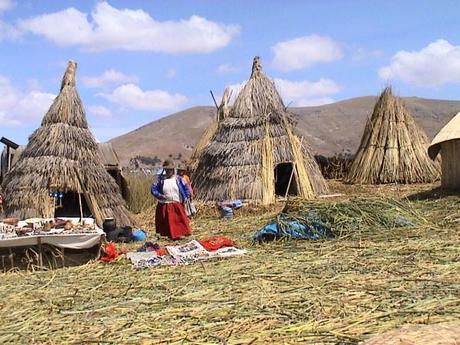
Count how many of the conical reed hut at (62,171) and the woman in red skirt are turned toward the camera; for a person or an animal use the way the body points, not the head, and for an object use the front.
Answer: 2

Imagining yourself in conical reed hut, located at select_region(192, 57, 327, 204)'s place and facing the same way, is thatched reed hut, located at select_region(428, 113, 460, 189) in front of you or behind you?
in front

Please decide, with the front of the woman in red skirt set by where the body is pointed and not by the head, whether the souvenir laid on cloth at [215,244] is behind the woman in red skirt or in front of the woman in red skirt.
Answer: in front

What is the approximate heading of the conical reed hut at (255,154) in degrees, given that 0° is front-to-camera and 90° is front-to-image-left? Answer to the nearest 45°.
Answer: approximately 315°

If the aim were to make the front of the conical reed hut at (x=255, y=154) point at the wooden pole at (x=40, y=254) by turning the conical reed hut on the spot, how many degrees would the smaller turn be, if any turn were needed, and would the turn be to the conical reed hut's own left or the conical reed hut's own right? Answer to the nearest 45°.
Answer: approximately 45° to the conical reed hut's own right

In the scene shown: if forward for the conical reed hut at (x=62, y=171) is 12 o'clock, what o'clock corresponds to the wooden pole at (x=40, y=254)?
The wooden pole is roughly at 12 o'clock from the conical reed hut.

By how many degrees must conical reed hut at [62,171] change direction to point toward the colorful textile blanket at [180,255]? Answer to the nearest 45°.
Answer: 0° — it already faces it

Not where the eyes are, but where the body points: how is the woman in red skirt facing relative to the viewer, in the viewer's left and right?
facing the viewer

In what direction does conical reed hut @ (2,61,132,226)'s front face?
toward the camera

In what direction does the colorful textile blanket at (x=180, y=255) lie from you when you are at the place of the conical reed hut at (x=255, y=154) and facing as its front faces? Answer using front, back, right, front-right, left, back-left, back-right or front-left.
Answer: front-right

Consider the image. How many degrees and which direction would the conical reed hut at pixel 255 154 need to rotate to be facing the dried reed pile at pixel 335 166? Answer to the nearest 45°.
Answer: approximately 90° to its left

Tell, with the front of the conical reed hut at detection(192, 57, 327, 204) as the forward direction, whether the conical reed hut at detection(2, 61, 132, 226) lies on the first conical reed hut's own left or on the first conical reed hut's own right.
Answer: on the first conical reed hut's own right

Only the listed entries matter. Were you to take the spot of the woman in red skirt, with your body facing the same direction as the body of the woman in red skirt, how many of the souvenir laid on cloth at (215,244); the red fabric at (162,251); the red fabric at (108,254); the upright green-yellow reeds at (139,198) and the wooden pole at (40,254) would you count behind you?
1

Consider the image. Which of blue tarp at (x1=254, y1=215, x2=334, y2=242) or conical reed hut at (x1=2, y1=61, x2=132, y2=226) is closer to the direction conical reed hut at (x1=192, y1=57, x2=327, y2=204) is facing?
the blue tarp
